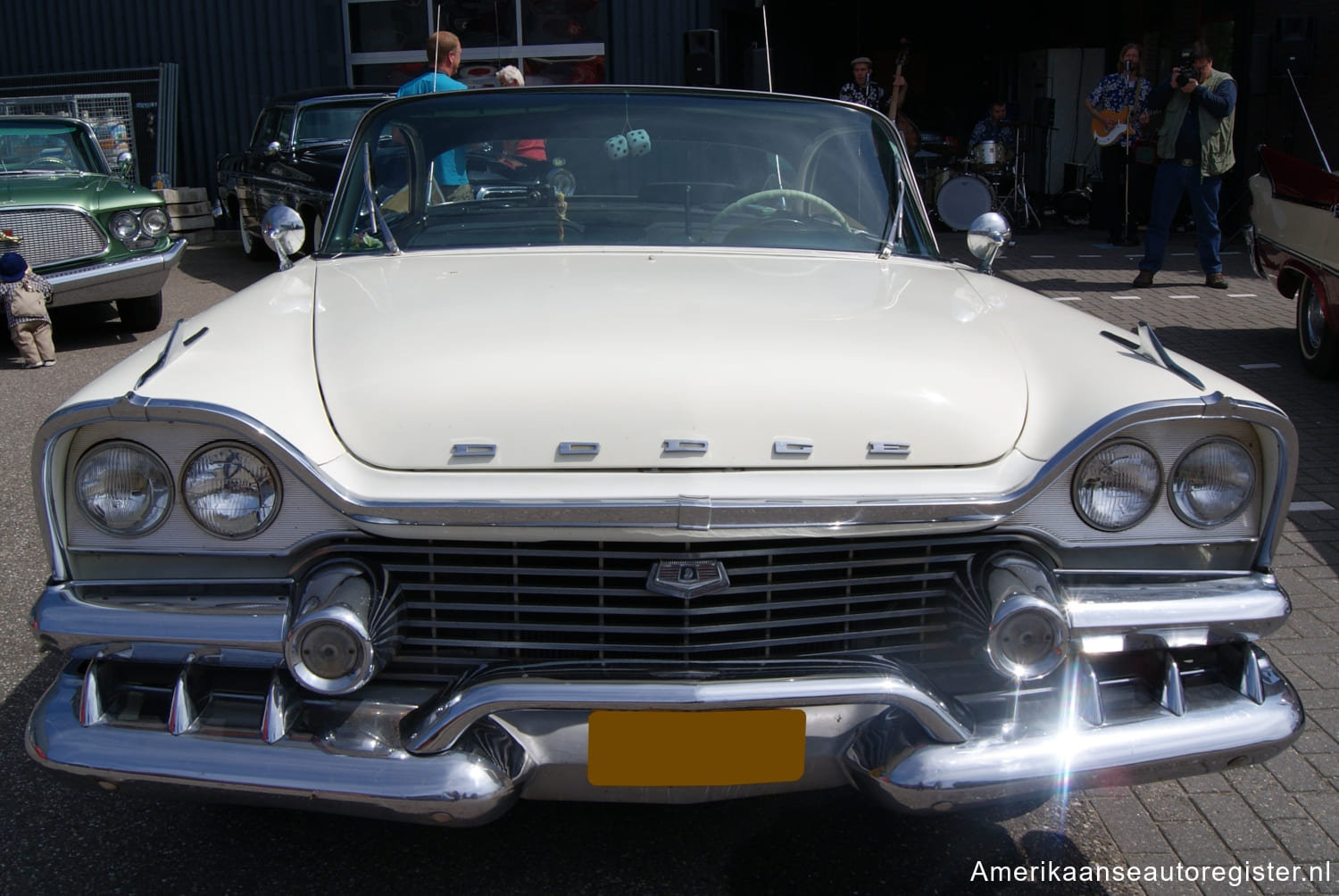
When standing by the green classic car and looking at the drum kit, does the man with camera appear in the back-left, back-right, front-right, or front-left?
front-right

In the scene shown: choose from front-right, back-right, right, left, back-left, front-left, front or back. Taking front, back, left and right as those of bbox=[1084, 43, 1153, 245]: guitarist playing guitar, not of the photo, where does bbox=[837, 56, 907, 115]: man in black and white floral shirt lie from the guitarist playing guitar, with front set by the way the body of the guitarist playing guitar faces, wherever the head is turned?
right

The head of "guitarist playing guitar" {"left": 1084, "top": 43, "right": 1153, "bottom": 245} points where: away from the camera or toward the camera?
toward the camera

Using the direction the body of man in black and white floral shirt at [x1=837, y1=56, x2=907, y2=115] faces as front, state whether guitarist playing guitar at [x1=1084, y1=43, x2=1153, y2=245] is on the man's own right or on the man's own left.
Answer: on the man's own left

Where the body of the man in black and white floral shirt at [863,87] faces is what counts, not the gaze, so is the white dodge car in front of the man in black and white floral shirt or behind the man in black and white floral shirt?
in front

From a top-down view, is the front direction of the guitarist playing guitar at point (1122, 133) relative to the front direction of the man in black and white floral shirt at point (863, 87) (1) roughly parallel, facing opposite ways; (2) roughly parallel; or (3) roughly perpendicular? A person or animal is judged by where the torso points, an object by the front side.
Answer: roughly parallel

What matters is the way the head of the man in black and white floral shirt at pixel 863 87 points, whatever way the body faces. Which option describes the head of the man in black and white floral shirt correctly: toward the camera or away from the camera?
toward the camera

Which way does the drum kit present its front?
toward the camera

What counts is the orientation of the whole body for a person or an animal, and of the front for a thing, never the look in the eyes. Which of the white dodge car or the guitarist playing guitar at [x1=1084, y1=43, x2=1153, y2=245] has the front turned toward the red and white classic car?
the guitarist playing guitar

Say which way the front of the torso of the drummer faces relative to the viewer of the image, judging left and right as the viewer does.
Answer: facing the viewer and to the left of the viewer

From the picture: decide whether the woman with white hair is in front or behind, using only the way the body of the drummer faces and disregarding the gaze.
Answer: in front

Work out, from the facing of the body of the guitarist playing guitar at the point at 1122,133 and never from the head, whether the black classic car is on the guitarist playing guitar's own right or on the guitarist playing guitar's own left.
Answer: on the guitarist playing guitar's own right

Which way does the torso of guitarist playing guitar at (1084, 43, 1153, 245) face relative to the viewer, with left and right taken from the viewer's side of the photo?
facing the viewer
